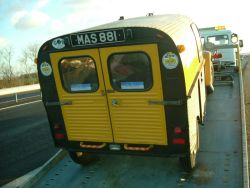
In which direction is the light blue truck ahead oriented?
away from the camera

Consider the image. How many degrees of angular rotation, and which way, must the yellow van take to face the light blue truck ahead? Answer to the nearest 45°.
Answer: approximately 45° to its right

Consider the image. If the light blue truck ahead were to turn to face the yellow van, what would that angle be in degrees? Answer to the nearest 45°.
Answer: approximately 180°

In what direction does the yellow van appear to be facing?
away from the camera

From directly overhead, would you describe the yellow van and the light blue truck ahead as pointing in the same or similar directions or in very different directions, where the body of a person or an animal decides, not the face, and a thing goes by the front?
same or similar directions
